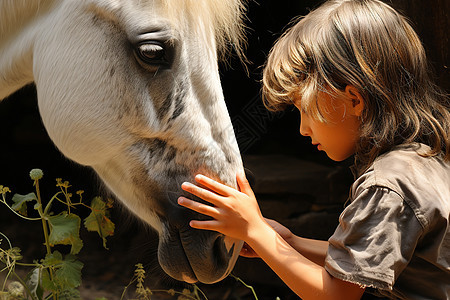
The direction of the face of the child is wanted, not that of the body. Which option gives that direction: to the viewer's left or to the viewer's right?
to the viewer's left

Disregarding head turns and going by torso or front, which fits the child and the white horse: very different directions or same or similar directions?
very different directions

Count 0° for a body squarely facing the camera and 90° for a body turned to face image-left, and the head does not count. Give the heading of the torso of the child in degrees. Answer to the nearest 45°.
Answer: approximately 90°

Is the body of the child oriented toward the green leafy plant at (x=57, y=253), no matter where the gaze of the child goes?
yes

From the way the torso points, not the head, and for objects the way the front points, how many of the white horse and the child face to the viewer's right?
1

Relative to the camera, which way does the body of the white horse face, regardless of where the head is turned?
to the viewer's right
